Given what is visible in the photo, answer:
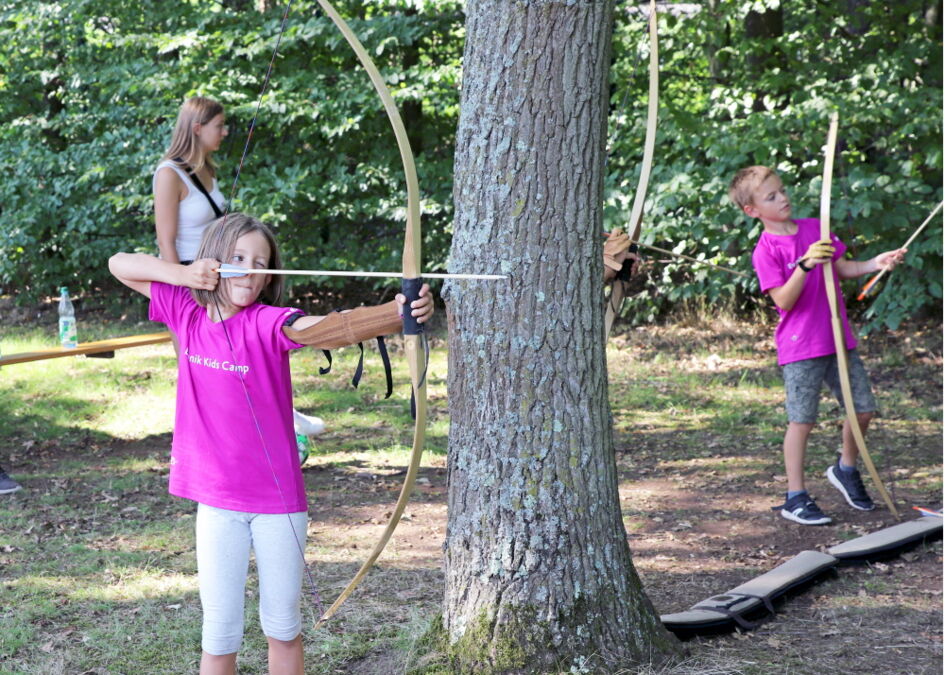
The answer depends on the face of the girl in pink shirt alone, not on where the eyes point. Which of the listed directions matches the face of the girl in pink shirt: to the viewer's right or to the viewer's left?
to the viewer's right

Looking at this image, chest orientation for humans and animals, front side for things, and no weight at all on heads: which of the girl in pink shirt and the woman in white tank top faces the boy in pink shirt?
the woman in white tank top

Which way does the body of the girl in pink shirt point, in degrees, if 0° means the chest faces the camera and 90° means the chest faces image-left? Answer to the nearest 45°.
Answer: approximately 0°

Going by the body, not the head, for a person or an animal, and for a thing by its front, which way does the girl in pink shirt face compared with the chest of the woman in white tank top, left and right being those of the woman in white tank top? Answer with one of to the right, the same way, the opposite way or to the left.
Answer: to the right

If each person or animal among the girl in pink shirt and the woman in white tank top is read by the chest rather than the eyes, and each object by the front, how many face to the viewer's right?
1

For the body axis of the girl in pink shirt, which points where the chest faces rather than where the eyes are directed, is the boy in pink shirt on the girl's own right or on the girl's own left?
on the girl's own left

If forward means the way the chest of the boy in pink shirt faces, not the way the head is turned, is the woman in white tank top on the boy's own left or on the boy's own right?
on the boy's own right

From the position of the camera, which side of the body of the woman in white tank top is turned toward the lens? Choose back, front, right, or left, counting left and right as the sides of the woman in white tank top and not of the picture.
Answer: right

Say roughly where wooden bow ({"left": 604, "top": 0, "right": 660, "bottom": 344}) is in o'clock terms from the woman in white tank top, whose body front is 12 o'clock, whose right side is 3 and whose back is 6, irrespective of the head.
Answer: The wooden bow is roughly at 1 o'clock from the woman in white tank top.
